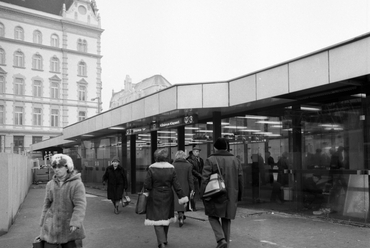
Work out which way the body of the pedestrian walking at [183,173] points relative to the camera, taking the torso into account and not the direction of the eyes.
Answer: away from the camera

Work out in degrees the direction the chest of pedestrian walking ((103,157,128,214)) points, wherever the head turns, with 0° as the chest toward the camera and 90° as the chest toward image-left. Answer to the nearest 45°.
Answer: approximately 0°

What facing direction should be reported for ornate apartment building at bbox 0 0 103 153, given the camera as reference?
facing the viewer and to the right of the viewer

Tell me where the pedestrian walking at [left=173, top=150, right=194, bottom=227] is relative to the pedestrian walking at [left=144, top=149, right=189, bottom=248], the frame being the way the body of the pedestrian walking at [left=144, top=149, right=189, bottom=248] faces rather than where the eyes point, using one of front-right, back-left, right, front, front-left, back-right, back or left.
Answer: front

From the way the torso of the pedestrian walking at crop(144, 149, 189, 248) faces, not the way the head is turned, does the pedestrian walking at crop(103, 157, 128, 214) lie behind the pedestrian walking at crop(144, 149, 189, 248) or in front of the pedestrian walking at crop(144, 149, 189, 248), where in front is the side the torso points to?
in front

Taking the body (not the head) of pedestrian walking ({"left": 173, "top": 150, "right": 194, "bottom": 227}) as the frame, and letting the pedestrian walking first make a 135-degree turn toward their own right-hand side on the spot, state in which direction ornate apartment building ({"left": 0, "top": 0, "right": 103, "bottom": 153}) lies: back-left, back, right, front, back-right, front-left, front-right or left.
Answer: back

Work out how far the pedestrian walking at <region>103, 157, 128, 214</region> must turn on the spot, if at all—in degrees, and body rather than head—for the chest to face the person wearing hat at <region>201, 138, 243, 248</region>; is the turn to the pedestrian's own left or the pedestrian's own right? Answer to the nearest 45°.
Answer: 0° — they already face them

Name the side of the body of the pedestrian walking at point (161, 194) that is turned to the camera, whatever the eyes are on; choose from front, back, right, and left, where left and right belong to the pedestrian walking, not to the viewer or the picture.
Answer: back

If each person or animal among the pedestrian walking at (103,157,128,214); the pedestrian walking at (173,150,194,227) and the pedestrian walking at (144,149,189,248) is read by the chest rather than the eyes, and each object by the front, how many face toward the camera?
1

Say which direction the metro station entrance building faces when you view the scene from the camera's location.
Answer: facing the viewer and to the left of the viewer
